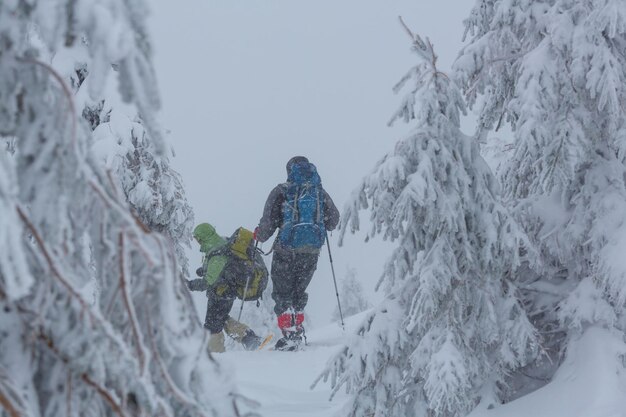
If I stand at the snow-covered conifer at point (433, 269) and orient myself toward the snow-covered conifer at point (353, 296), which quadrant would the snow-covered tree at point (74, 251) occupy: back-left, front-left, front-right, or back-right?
back-left

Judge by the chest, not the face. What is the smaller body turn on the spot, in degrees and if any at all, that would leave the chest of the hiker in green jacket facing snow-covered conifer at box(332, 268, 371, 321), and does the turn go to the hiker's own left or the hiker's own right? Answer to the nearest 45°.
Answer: approximately 90° to the hiker's own right

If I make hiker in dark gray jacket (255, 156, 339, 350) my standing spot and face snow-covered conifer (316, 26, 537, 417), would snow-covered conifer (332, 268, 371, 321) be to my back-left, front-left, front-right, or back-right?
back-left

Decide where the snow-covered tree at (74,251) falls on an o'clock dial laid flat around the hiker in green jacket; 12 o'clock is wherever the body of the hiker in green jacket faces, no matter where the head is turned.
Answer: The snow-covered tree is roughly at 9 o'clock from the hiker in green jacket.
